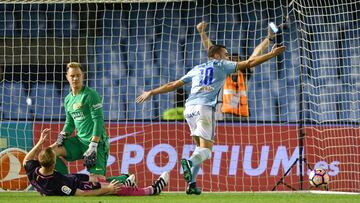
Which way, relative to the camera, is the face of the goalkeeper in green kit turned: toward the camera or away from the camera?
toward the camera

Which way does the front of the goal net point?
toward the camera

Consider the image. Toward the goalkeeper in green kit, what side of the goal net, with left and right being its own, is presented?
front

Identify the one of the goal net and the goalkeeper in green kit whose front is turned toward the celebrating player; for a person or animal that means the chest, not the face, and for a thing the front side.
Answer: the goal net

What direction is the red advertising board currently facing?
toward the camera

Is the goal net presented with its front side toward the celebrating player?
yes

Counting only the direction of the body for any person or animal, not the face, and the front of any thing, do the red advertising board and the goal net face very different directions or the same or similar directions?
same or similar directions

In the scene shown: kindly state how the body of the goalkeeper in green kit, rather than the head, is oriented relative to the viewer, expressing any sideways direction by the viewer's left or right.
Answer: facing the viewer and to the left of the viewer
